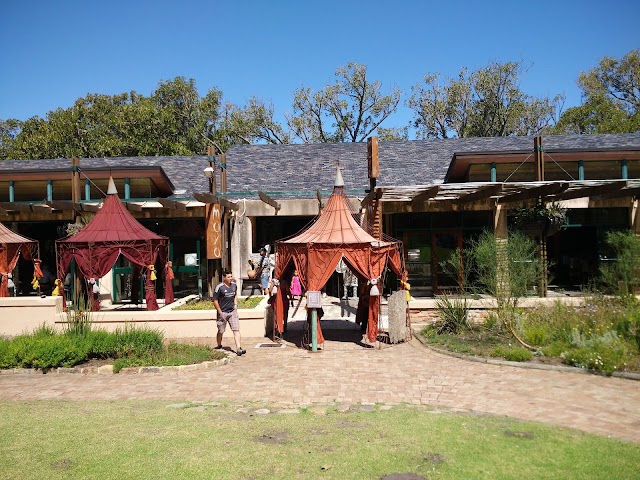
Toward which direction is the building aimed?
toward the camera

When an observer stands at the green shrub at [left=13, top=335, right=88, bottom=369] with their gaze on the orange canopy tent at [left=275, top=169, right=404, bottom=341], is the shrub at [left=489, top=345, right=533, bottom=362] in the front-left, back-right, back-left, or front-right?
front-right

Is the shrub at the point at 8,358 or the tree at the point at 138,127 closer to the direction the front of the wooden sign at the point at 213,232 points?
the shrub

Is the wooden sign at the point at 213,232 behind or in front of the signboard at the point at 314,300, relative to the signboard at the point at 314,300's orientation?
behind

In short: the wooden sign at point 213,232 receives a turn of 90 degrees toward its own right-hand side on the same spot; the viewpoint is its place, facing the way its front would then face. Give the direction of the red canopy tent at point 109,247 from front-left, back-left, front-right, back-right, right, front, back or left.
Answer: front

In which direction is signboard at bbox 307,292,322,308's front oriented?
toward the camera

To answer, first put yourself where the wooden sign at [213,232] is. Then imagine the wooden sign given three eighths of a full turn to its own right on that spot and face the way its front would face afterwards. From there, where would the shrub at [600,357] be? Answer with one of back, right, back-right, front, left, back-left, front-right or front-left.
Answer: back

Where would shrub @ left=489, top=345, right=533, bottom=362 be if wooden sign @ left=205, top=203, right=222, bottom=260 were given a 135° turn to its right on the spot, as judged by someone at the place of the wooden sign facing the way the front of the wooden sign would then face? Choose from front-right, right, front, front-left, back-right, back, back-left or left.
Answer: back

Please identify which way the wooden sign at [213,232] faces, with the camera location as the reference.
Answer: facing the viewer

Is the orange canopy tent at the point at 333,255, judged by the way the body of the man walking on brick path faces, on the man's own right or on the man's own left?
on the man's own left

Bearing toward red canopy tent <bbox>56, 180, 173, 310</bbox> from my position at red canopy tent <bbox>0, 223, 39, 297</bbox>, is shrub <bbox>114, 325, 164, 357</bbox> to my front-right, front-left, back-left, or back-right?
front-right

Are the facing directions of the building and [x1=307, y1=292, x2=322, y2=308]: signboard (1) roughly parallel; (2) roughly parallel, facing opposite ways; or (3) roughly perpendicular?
roughly parallel

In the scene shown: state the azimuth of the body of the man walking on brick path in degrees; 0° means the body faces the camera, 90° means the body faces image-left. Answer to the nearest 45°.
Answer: approximately 315°

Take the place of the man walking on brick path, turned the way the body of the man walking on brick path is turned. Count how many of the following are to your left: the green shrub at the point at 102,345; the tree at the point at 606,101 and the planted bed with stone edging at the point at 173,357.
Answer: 1

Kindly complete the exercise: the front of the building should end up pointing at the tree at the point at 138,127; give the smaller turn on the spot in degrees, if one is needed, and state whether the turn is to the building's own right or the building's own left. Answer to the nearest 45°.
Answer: approximately 135° to the building's own right

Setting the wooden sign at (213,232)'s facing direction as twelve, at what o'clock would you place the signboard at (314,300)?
The signboard is roughly at 11 o'clock from the wooden sign.
